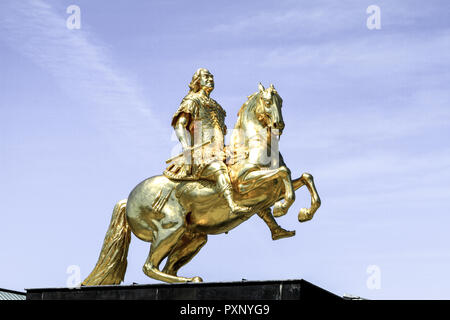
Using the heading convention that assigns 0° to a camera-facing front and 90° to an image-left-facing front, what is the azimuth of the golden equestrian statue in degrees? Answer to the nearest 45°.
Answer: approximately 315°
